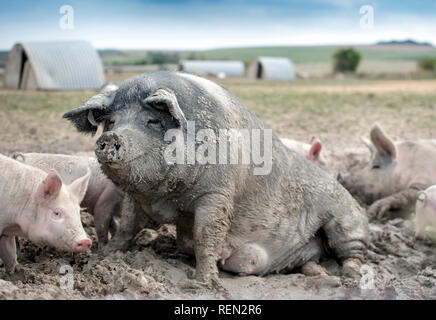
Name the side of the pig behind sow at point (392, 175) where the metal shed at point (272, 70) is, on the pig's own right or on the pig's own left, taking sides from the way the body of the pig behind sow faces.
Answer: on the pig's own right

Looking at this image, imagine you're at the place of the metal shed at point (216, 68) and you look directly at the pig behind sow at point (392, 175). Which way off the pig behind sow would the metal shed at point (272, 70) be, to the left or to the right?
left

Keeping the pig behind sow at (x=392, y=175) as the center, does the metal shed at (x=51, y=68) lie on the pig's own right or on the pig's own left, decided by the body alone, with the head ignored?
on the pig's own right

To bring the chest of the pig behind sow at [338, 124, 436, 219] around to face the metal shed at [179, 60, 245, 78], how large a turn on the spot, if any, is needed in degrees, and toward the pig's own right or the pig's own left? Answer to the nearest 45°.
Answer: approximately 90° to the pig's own right

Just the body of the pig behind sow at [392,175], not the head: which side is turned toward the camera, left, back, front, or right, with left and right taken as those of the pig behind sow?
left

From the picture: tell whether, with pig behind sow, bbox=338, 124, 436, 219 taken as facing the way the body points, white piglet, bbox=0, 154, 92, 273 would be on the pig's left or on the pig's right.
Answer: on the pig's left
